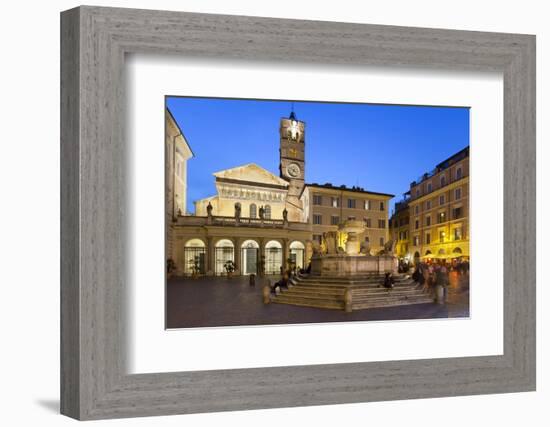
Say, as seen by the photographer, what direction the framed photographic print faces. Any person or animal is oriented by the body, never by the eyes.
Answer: facing the viewer and to the right of the viewer
